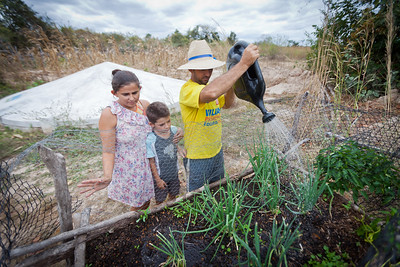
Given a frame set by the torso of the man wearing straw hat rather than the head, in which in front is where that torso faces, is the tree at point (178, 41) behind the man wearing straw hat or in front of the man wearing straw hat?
behind

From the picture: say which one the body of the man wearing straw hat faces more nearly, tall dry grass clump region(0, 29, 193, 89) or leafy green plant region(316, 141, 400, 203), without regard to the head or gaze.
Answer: the leafy green plant

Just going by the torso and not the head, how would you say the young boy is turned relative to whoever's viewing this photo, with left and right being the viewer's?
facing the viewer and to the right of the viewer

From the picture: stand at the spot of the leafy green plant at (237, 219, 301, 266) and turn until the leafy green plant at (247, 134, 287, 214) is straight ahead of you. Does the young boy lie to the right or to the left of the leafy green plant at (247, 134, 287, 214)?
left

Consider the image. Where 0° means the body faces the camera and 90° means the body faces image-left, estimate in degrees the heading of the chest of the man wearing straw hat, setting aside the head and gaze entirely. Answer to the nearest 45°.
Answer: approximately 315°

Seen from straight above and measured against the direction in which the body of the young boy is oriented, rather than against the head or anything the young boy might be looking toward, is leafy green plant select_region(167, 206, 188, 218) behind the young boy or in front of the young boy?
in front

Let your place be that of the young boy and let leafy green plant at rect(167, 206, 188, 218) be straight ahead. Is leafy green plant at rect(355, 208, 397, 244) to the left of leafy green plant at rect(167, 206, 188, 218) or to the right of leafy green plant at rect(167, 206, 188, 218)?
left

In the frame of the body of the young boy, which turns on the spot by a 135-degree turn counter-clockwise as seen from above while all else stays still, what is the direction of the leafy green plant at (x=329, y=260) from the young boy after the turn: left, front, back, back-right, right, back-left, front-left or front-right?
back-right

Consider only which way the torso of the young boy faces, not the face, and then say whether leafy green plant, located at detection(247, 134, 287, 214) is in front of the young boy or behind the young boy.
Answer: in front

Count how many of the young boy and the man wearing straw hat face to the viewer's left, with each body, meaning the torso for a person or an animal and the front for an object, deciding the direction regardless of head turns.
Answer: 0

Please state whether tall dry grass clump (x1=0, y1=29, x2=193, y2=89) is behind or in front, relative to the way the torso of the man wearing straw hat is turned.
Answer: behind

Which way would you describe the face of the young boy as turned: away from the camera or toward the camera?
toward the camera

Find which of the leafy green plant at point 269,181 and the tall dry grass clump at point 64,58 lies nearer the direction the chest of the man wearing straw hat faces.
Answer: the leafy green plant

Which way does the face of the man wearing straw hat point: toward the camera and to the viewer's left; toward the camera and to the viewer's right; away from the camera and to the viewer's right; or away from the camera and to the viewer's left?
toward the camera and to the viewer's right

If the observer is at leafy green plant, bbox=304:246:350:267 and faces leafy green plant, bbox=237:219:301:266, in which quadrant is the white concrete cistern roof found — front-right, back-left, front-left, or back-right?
front-right

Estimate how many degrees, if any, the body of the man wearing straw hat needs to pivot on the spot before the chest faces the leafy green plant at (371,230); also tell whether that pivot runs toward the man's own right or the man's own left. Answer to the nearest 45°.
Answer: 0° — they already face it
